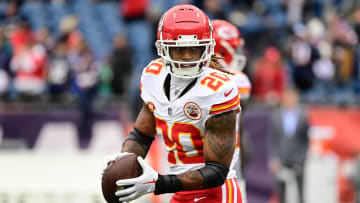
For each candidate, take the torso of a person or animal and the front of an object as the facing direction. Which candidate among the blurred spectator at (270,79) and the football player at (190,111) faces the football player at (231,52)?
the blurred spectator

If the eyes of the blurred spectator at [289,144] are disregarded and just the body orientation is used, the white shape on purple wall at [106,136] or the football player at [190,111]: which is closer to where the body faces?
the football player

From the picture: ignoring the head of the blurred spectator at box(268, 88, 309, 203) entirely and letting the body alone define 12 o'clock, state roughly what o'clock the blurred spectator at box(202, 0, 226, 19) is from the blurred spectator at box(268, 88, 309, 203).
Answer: the blurred spectator at box(202, 0, 226, 19) is roughly at 5 o'clock from the blurred spectator at box(268, 88, 309, 203).

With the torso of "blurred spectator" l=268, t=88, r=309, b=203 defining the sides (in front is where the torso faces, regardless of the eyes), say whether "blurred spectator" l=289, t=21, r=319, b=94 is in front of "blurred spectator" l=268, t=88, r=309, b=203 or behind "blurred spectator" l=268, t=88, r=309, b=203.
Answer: behind

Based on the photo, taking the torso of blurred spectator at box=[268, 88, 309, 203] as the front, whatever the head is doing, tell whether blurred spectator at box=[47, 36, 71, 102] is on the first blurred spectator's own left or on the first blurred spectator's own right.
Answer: on the first blurred spectator's own right

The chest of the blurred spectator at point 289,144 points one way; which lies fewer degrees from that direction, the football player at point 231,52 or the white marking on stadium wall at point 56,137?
the football player

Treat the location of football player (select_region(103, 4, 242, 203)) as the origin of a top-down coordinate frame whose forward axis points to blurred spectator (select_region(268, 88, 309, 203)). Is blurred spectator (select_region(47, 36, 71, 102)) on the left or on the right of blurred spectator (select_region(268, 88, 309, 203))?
left

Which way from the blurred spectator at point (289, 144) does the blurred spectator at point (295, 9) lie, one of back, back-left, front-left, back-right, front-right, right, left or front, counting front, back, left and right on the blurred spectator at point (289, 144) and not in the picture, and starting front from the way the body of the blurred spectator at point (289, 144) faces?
back

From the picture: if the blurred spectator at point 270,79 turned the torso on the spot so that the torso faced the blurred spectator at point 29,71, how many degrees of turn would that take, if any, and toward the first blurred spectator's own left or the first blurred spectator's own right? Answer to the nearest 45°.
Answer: approximately 90° to the first blurred spectator's own right

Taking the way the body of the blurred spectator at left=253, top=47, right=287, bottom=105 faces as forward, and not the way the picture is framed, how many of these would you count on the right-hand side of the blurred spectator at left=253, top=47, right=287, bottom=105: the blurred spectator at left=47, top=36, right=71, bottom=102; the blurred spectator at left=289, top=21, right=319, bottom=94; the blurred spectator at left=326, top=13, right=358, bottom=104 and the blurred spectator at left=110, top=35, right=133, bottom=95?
2

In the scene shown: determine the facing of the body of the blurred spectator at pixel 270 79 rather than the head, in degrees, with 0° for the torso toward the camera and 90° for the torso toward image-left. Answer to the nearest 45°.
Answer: approximately 0°

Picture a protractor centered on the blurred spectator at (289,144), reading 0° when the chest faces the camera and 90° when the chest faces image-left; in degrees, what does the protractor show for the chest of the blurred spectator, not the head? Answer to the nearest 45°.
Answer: approximately 0°
